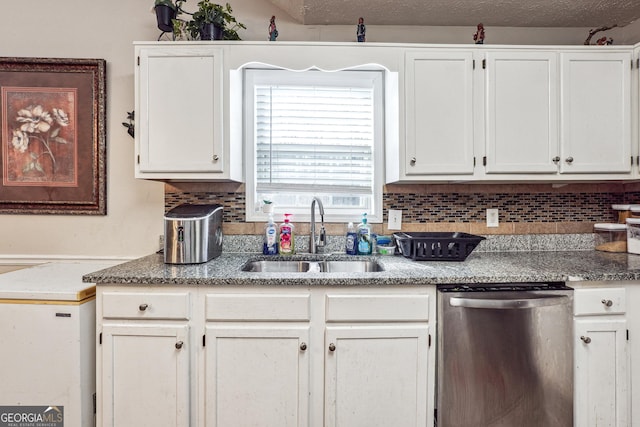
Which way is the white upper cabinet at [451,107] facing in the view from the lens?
facing the viewer

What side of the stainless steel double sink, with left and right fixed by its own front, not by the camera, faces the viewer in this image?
front

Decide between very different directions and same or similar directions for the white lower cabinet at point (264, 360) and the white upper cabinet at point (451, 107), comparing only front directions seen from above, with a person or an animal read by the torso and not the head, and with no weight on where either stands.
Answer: same or similar directions

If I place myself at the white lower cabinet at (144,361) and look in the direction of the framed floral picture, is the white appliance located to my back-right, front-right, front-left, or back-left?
front-left

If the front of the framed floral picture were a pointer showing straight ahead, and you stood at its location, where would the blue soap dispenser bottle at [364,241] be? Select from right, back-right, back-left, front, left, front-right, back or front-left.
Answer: front-left

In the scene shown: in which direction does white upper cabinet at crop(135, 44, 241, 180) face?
toward the camera

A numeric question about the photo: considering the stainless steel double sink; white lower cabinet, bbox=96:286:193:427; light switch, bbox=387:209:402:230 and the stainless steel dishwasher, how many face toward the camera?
4

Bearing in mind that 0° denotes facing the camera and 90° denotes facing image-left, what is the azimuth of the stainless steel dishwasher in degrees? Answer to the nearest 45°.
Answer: approximately 0°
